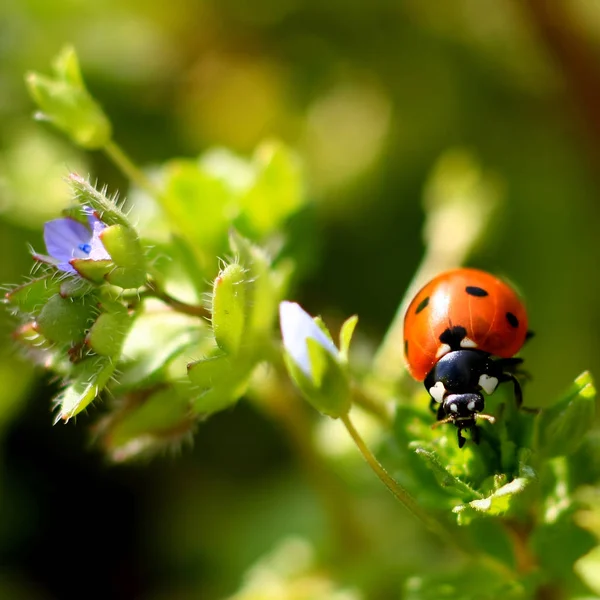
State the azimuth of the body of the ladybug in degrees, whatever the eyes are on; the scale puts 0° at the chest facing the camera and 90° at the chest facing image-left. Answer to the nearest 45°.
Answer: approximately 0°
